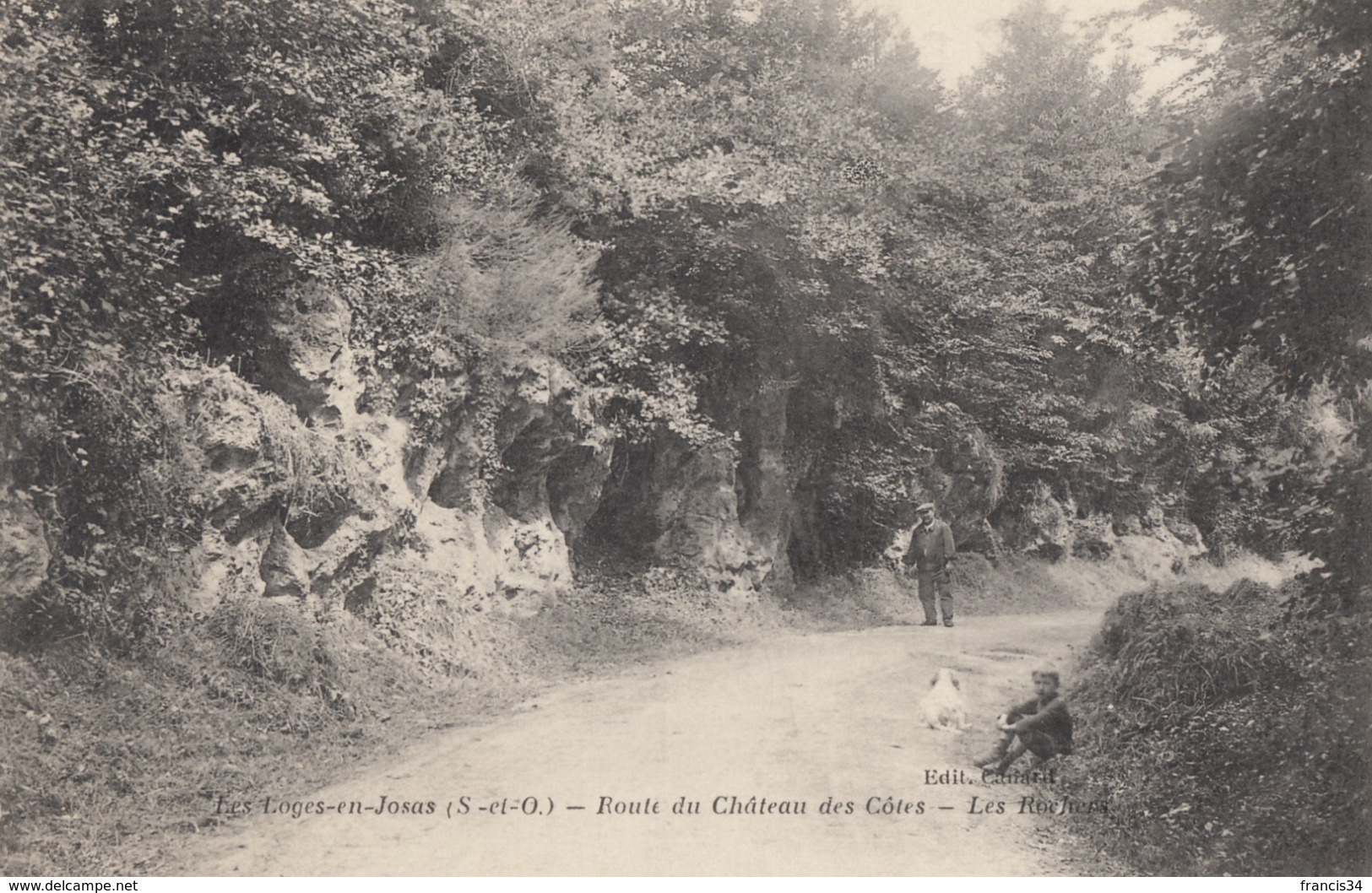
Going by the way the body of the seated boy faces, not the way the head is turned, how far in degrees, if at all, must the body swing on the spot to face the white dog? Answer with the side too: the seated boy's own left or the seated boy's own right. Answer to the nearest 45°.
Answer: approximately 90° to the seated boy's own right

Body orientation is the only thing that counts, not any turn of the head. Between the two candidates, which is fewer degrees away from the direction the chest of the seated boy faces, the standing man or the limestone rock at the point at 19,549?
the limestone rock

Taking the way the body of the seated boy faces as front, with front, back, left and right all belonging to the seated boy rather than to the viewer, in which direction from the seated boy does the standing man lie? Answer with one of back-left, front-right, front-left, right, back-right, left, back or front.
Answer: back-right

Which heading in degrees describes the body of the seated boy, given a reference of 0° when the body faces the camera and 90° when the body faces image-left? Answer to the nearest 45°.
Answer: approximately 45°
